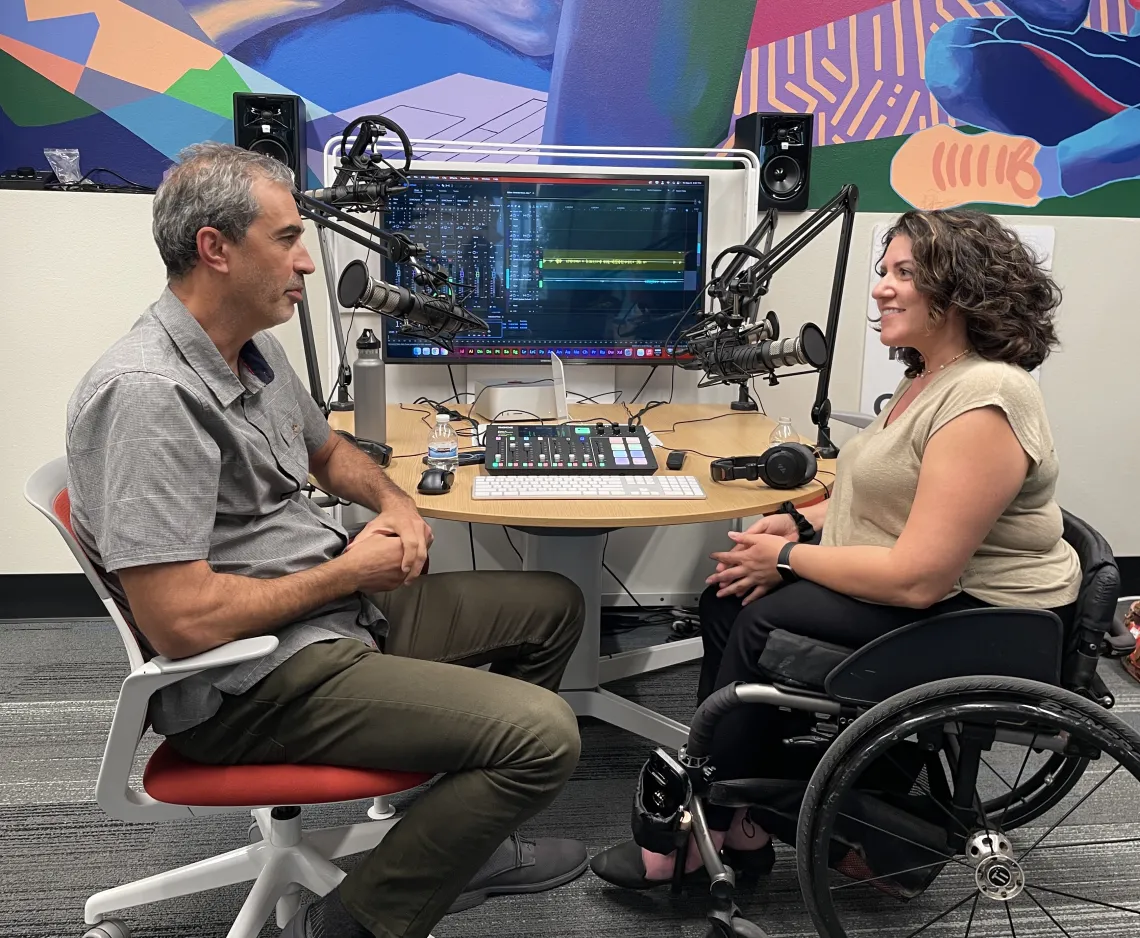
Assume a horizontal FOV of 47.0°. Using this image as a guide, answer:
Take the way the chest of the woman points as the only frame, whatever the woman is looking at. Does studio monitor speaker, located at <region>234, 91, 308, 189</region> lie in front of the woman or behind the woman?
in front

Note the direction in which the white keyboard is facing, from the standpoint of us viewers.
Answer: facing the viewer

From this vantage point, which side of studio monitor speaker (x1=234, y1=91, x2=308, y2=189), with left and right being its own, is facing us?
front

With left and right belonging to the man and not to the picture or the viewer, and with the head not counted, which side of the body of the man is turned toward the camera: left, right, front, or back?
right

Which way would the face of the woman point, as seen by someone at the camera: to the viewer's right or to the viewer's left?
to the viewer's left

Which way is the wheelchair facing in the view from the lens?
facing to the left of the viewer

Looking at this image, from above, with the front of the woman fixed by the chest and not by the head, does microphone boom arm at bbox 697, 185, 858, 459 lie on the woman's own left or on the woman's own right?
on the woman's own right

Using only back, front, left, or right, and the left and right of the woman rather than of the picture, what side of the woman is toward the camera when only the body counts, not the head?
left

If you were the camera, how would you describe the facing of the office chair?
facing to the right of the viewer

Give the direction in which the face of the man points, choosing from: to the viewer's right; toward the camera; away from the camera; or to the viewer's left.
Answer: to the viewer's right

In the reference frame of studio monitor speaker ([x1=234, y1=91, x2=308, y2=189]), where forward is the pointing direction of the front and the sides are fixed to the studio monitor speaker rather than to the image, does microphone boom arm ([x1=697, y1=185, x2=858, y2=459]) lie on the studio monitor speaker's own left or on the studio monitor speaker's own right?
on the studio monitor speaker's own left

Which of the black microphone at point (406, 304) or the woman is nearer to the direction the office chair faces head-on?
the woman

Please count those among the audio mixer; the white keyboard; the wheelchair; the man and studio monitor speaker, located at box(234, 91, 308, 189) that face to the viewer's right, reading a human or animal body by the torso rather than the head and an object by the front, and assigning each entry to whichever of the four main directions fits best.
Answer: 1

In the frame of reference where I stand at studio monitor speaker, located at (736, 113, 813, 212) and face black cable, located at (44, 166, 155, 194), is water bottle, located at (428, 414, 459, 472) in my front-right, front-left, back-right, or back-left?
front-left
